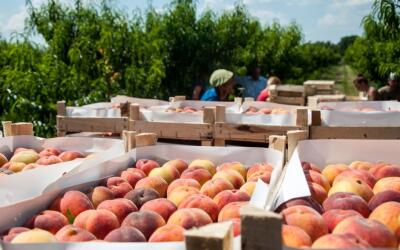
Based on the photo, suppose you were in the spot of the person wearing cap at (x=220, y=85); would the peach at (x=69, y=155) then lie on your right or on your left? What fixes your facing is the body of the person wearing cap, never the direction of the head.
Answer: on your right
